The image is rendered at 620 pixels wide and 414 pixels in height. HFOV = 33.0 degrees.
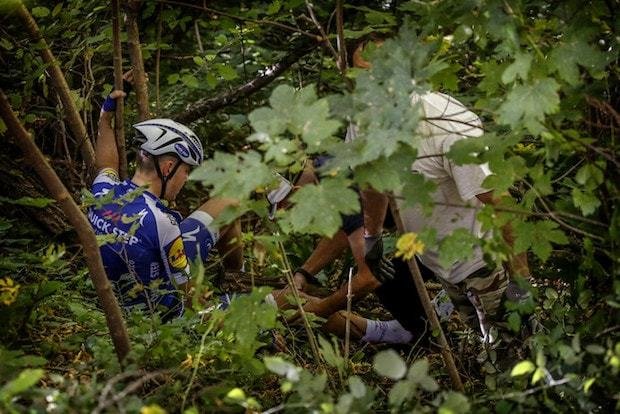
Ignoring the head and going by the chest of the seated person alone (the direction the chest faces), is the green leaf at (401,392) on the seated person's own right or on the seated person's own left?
on the seated person's own left

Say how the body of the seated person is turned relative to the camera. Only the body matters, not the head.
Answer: to the viewer's left

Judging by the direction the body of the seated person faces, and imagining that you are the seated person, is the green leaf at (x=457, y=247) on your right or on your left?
on your left

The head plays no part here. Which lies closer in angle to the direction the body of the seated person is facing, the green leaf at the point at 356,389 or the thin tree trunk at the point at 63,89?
the thin tree trunk
